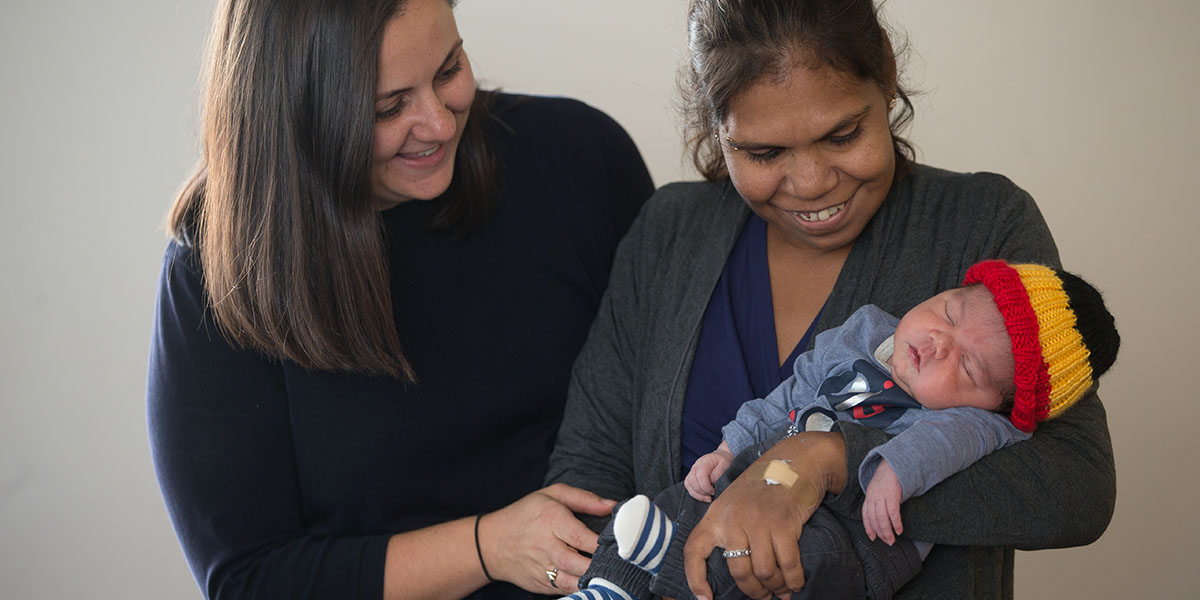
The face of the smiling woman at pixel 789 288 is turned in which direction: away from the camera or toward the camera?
toward the camera

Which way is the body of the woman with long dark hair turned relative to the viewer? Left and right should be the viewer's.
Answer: facing the viewer and to the right of the viewer

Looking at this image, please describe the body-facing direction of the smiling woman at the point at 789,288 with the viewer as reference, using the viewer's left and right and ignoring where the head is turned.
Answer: facing the viewer

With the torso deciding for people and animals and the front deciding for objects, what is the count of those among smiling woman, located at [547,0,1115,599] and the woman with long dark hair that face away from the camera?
0

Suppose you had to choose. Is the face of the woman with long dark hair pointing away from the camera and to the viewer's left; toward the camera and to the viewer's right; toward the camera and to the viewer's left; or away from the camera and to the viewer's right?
toward the camera and to the viewer's right

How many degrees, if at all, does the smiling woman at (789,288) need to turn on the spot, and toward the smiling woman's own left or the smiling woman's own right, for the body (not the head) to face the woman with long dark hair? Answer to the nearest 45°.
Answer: approximately 90° to the smiling woman's own right
